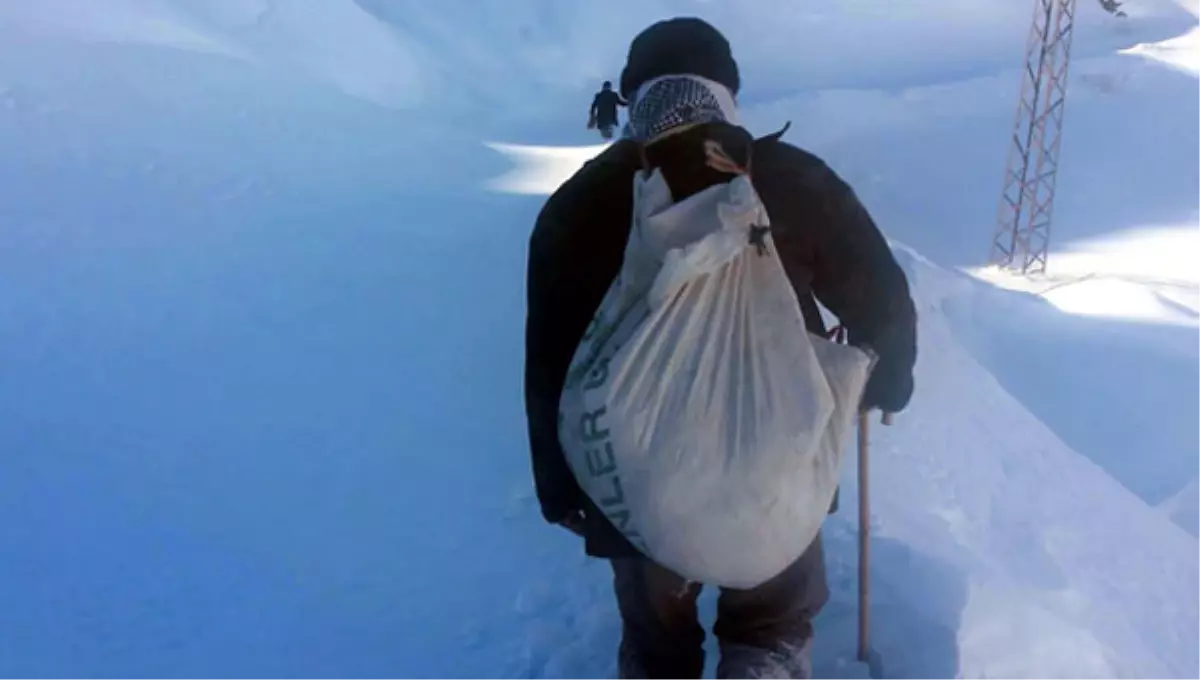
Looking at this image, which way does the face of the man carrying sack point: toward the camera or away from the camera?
away from the camera

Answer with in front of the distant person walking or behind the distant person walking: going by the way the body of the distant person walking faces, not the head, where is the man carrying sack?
behind

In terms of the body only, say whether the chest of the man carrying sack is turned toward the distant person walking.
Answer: yes

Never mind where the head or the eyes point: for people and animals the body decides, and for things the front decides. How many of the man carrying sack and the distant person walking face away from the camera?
2

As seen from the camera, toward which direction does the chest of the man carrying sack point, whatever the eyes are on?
away from the camera

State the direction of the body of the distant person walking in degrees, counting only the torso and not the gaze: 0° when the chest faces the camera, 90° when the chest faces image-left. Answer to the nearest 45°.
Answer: approximately 180°
